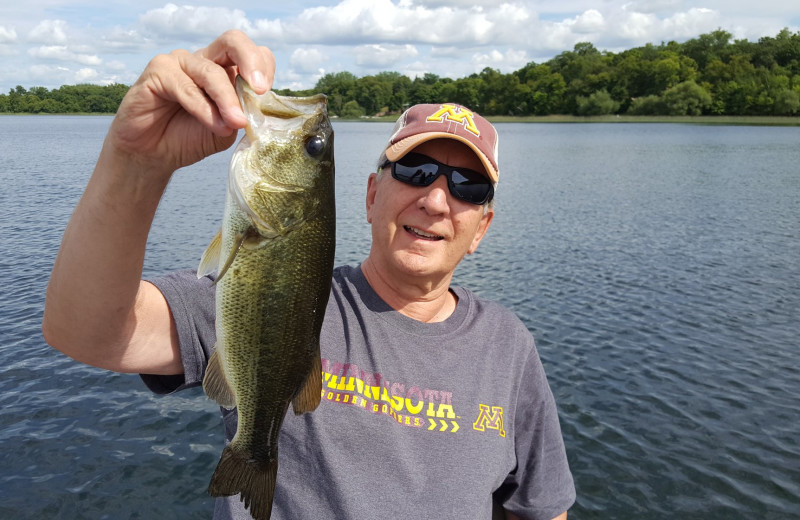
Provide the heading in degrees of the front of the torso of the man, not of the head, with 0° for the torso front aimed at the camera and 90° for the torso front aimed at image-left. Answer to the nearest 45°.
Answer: approximately 0°
